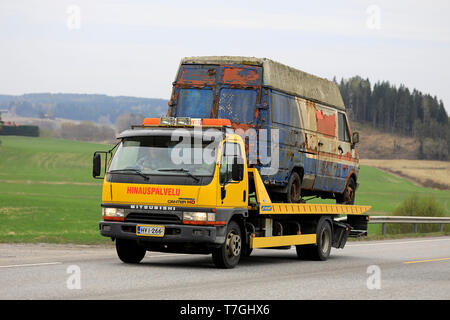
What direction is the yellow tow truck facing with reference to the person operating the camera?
facing the viewer and to the left of the viewer

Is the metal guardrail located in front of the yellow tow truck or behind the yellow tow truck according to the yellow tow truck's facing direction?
behind
